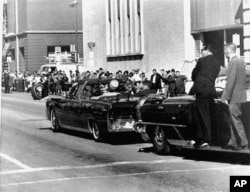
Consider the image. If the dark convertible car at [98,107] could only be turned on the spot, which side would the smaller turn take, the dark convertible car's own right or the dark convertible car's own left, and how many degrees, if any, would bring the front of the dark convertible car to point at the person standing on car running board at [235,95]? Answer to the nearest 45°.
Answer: approximately 180°

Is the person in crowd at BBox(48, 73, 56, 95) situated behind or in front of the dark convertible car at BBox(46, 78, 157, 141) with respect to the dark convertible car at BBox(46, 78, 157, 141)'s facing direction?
in front

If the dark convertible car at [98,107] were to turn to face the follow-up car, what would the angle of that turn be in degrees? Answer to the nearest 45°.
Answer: approximately 135° to its left

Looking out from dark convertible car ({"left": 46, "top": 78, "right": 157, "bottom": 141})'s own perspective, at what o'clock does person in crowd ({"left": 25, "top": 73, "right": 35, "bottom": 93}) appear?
The person in crowd is roughly at 1 o'clock from the dark convertible car.
